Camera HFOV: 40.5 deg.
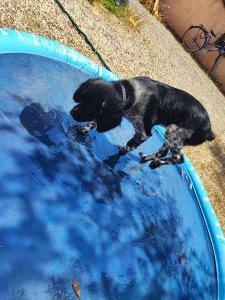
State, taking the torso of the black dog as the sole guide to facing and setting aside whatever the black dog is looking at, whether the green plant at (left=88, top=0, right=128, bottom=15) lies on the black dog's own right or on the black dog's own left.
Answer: on the black dog's own right

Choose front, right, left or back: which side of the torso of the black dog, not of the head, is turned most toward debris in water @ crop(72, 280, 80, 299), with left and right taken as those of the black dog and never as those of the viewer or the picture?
left

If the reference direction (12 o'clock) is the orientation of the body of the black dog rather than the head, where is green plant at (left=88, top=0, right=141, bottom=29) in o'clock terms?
The green plant is roughly at 2 o'clock from the black dog.

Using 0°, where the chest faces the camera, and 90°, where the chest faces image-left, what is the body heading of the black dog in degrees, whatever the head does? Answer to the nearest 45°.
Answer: approximately 90°

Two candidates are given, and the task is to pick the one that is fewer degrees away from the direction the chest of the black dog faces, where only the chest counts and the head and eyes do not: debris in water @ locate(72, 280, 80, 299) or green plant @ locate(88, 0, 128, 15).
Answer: the green plant

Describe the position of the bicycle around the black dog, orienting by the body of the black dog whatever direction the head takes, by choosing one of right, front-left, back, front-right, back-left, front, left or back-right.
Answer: right
